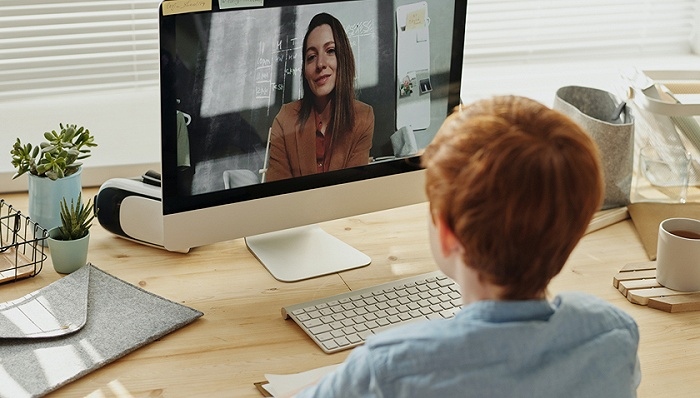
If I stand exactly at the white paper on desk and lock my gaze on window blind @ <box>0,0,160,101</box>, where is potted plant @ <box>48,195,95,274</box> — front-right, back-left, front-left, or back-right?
front-left

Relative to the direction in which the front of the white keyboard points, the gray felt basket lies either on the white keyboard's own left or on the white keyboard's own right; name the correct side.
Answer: on the white keyboard's own left

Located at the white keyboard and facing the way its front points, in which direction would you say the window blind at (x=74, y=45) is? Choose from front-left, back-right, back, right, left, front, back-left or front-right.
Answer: back

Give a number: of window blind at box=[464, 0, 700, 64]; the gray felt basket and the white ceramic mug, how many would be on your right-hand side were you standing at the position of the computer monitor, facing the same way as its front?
0

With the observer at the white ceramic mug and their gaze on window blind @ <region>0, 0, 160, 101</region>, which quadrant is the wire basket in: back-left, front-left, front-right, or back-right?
front-left

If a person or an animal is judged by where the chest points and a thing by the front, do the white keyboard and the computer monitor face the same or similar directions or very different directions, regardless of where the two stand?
same or similar directions

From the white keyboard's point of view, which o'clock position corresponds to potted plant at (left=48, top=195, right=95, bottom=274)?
The potted plant is roughly at 5 o'clock from the white keyboard.

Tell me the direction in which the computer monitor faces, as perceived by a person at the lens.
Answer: facing the viewer and to the right of the viewer

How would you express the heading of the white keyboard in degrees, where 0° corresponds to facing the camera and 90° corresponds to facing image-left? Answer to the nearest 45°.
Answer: approximately 315°

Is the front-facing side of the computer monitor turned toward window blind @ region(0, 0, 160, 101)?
no

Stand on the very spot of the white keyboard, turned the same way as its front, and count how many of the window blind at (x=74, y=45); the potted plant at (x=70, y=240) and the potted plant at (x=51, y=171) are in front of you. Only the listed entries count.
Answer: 0

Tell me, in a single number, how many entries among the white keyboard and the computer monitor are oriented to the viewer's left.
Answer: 0

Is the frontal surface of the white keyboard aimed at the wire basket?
no

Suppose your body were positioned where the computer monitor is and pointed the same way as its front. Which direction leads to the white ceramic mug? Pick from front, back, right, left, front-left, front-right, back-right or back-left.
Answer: front-left

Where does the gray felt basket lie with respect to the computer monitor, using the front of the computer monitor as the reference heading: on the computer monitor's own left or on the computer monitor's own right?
on the computer monitor's own left
